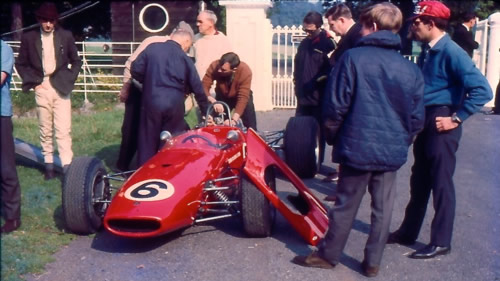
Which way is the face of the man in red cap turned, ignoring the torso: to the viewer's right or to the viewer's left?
to the viewer's left

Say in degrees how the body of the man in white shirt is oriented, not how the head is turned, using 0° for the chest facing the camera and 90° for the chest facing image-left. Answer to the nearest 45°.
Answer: approximately 45°

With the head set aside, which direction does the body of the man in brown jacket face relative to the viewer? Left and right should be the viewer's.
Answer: facing the viewer and to the left of the viewer

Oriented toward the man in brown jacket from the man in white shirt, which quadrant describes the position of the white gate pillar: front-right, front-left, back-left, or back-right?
back-left

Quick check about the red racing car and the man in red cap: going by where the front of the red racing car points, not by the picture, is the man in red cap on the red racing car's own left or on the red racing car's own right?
on the red racing car's own left

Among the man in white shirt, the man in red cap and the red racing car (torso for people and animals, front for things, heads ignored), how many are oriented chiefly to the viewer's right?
0

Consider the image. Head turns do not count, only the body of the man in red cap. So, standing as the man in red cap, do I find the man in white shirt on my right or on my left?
on my right

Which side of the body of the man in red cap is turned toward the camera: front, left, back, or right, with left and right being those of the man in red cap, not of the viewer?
left

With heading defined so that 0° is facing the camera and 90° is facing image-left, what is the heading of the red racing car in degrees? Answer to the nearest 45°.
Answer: approximately 45°

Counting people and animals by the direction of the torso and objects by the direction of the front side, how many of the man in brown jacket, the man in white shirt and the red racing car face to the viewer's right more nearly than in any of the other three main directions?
0

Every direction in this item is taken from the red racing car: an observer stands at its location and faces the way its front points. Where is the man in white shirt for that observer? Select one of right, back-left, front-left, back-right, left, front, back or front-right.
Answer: back-right

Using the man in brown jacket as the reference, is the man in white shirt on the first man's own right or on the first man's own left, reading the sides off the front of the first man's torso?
on the first man's own right

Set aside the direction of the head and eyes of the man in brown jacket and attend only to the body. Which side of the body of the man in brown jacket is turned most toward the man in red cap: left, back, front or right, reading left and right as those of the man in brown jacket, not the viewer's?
left

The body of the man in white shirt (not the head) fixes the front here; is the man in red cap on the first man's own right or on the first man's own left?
on the first man's own left

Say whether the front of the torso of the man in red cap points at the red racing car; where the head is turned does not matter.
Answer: yes

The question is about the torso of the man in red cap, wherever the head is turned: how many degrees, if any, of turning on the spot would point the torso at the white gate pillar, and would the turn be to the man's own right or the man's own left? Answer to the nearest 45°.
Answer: approximately 45° to the man's own right
